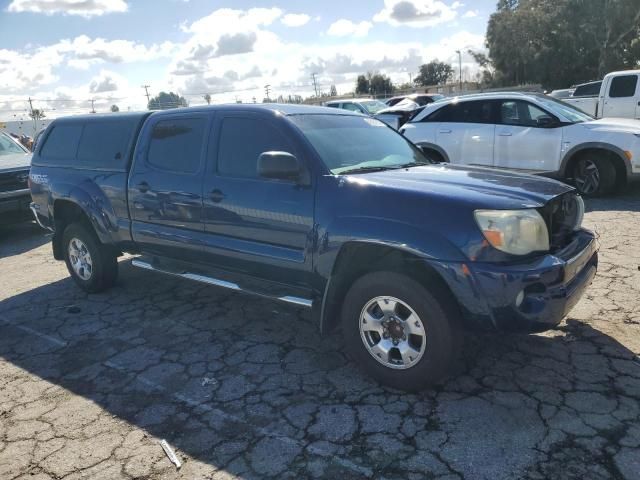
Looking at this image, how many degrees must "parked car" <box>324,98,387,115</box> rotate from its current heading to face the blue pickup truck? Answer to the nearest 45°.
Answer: approximately 45° to its right

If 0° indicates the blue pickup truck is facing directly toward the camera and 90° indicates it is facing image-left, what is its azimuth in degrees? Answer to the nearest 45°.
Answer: approximately 315°

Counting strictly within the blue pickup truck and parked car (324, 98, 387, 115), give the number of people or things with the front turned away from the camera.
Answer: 0

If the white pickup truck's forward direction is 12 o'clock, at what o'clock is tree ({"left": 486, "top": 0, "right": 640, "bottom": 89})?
The tree is roughly at 9 o'clock from the white pickup truck.

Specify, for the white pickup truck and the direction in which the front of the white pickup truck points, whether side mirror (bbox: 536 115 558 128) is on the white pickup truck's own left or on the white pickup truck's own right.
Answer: on the white pickup truck's own right

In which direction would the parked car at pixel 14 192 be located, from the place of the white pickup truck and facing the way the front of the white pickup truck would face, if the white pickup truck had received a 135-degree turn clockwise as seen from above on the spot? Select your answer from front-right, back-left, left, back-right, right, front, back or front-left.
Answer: front

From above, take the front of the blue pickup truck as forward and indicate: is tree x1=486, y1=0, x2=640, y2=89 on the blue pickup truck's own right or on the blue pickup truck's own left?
on the blue pickup truck's own left

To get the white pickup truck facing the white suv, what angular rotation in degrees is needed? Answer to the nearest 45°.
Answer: approximately 90° to its right

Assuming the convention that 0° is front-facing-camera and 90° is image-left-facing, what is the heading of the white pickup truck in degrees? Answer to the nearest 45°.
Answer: approximately 270°

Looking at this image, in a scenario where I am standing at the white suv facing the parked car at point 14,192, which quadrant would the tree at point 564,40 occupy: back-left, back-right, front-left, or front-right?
back-right

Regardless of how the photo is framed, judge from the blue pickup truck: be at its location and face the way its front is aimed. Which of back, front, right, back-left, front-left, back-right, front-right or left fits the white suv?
left

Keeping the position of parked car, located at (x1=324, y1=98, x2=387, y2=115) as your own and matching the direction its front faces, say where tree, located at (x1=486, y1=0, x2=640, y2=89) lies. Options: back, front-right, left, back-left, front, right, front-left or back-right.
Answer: left

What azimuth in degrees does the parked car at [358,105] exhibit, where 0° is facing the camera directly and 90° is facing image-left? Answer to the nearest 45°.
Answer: approximately 315°
